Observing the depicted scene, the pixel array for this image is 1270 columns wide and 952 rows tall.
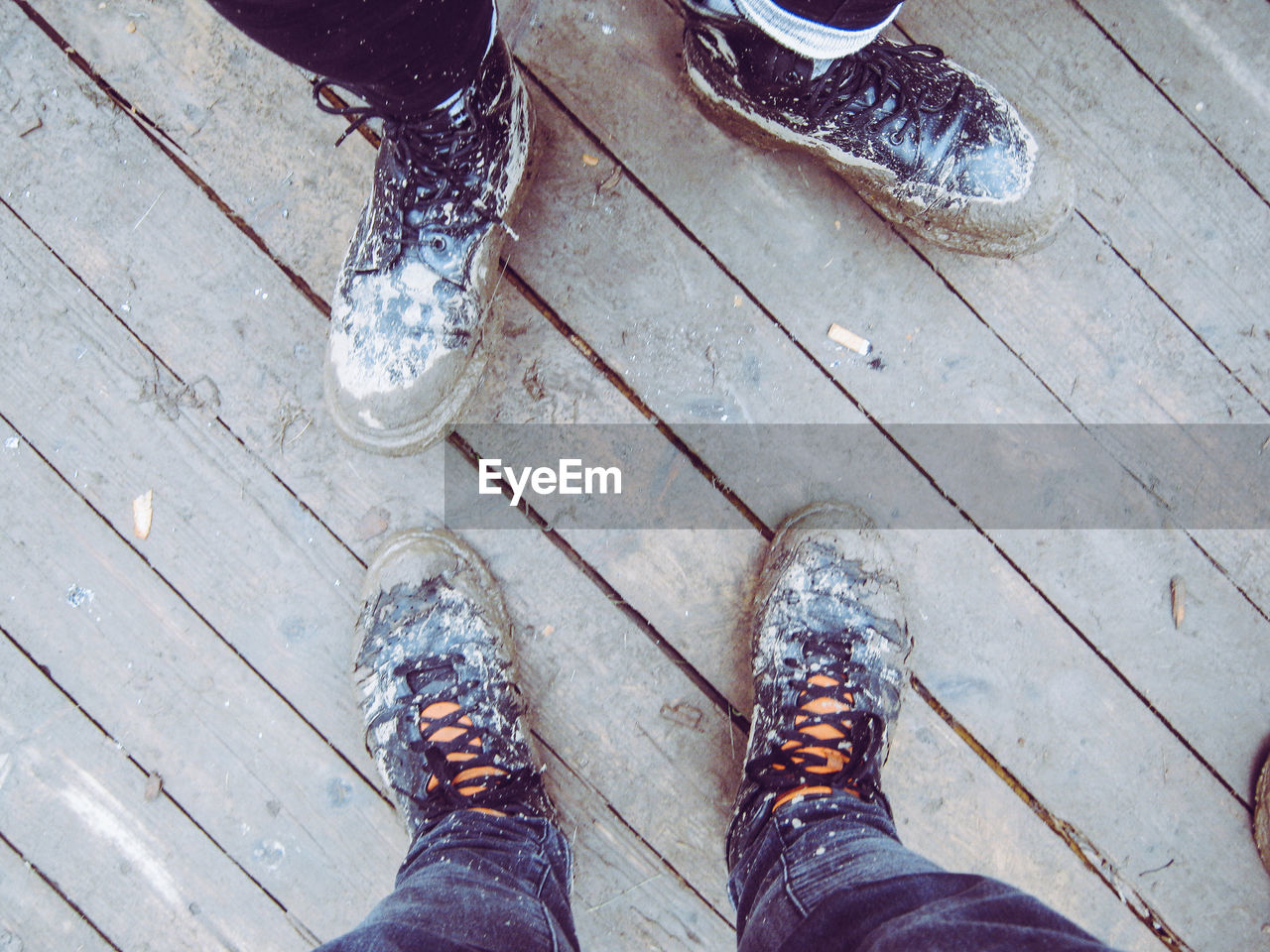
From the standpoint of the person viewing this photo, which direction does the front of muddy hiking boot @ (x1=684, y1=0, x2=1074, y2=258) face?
facing the viewer and to the right of the viewer
